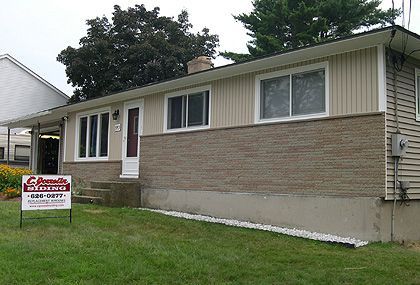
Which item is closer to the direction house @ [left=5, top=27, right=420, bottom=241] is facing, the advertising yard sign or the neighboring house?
the advertising yard sign

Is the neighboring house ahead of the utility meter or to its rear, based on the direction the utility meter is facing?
to the rear

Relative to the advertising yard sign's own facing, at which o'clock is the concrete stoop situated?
The concrete stoop is roughly at 7 o'clock from the advertising yard sign.

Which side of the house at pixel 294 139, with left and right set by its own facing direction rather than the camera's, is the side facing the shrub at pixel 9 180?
right

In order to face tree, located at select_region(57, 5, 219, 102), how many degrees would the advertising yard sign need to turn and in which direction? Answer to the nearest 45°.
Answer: approximately 180°

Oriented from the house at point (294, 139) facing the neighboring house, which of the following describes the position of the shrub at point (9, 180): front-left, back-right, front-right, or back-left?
front-left

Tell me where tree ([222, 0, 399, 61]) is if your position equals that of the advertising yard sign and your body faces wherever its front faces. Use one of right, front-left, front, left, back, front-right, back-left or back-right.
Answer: back-left

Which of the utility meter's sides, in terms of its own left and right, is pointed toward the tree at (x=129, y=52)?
back

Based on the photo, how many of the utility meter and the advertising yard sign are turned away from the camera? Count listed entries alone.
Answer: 0

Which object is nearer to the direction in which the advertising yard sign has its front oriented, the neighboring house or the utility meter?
the utility meter

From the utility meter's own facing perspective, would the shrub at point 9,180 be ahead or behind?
behind

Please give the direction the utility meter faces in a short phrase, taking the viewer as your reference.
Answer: facing the viewer and to the right of the viewer

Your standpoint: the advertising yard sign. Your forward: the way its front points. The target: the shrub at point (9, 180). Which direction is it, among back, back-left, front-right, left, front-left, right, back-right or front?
back

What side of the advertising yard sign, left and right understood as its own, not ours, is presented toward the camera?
front

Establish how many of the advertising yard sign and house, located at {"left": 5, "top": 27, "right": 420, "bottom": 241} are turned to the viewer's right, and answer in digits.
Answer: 0

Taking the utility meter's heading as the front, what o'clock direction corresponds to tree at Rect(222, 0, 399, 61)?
The tree is roughly at 7 o'clock from the utility meter.
